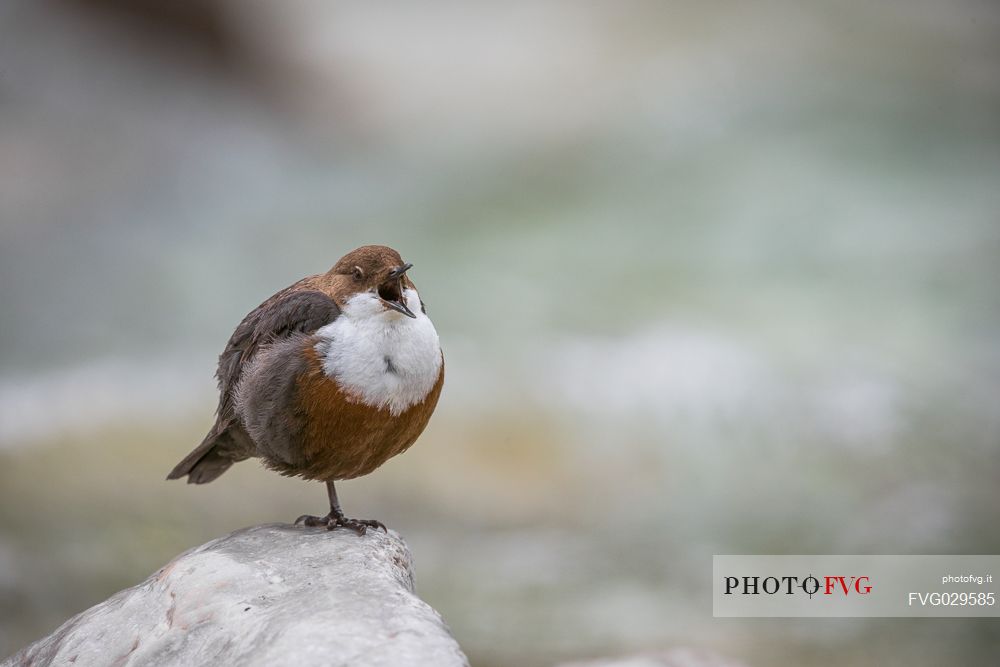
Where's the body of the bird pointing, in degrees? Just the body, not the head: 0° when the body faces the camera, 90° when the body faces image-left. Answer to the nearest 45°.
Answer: approximately 315°

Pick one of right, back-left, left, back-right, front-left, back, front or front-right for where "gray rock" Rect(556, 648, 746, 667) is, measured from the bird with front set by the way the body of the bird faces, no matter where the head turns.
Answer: left
